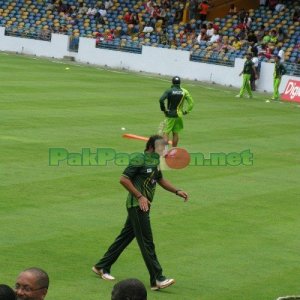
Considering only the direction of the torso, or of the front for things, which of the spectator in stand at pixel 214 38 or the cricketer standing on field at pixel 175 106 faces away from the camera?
the cricketer standing on field

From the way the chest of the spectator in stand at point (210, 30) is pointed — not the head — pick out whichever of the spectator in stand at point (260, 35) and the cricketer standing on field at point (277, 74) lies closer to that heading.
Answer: the cricketer standing on field

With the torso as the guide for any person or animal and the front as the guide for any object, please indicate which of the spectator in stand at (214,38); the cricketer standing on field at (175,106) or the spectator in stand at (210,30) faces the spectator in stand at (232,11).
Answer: the cricketer standing on field

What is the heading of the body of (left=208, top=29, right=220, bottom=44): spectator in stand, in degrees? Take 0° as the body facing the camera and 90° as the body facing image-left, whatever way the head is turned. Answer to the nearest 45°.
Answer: approximately 45°

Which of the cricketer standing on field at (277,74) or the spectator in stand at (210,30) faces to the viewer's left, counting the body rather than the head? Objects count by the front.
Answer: the cricketer standing on field

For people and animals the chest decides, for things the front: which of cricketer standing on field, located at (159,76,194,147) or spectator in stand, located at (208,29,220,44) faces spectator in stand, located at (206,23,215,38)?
the cricketer standing on field

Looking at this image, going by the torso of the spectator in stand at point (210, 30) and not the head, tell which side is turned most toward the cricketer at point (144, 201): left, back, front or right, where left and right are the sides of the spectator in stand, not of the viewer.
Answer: front

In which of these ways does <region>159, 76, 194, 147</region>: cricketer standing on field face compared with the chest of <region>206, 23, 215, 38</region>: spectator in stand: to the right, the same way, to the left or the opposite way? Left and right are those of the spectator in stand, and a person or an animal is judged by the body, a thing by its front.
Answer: the opposite way

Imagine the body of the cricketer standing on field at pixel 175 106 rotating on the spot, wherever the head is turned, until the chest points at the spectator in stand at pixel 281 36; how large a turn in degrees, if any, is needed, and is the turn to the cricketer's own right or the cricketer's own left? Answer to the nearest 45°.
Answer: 0° — they already face them

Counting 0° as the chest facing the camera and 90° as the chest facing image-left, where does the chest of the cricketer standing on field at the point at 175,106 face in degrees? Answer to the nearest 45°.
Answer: approximately 180°

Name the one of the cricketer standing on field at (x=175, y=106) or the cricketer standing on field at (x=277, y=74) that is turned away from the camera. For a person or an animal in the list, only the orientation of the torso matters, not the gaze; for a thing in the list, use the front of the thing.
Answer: the cricketer standing on field at (x=175, y=106)

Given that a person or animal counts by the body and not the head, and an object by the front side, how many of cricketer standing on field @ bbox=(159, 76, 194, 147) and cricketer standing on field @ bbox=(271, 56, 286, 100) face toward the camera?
0

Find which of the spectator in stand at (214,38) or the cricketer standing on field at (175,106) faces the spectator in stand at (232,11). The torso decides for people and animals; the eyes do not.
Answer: the cricketer standing on field

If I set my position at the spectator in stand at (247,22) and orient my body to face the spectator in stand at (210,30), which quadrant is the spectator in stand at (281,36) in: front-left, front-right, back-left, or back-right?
back-left

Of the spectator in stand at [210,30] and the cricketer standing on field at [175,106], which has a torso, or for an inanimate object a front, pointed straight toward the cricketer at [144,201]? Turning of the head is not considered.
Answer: the spectator in stand
